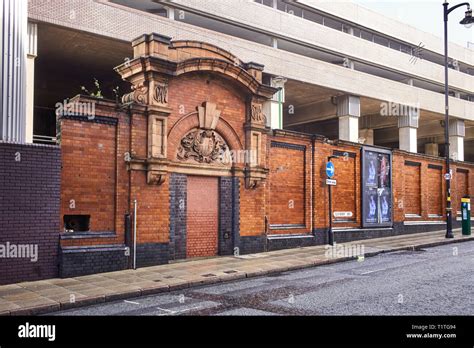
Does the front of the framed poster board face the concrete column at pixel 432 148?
no

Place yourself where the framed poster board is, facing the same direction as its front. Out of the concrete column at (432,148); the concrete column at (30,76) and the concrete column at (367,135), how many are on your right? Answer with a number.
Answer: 1

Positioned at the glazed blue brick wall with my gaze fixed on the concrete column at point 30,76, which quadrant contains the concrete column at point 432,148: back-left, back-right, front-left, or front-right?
front-right

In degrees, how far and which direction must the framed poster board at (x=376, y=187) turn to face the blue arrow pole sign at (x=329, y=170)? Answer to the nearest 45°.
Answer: approximately 45° to its right

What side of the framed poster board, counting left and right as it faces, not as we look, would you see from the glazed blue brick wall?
right

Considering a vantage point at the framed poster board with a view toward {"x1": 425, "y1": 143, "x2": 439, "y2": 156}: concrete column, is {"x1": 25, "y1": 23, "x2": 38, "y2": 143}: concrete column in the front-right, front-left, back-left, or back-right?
back-left

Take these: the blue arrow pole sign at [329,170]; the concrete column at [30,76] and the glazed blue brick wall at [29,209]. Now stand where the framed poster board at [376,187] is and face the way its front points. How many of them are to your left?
0

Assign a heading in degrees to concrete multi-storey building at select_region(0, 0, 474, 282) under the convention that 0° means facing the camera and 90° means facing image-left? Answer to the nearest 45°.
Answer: approximately 315°

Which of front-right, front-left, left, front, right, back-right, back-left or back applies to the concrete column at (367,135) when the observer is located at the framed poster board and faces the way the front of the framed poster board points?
back-left

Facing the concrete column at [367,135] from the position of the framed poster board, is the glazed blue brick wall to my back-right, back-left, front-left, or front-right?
back-left

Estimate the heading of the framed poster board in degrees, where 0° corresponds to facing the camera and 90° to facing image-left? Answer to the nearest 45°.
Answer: approximately 315°
